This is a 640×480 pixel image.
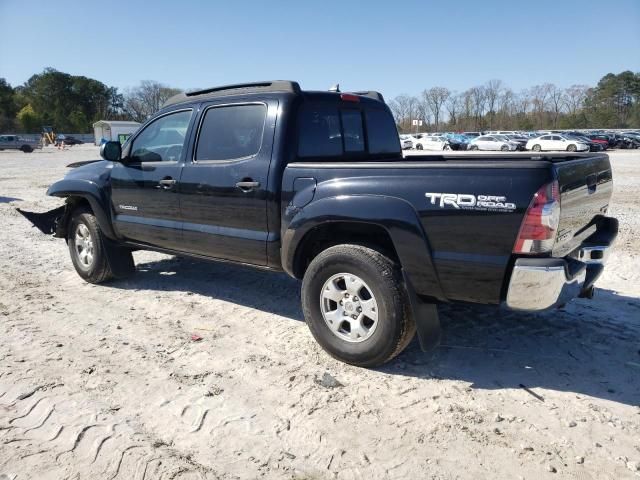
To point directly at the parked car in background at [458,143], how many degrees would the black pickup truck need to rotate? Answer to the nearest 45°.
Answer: approximately 45° to its right

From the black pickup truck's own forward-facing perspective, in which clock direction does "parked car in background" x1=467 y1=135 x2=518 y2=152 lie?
The parked car in background is roughly at 2 o'clock from the black pickup truck.

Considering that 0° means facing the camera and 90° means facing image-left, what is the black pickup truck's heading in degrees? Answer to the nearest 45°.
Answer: approximately 135°
